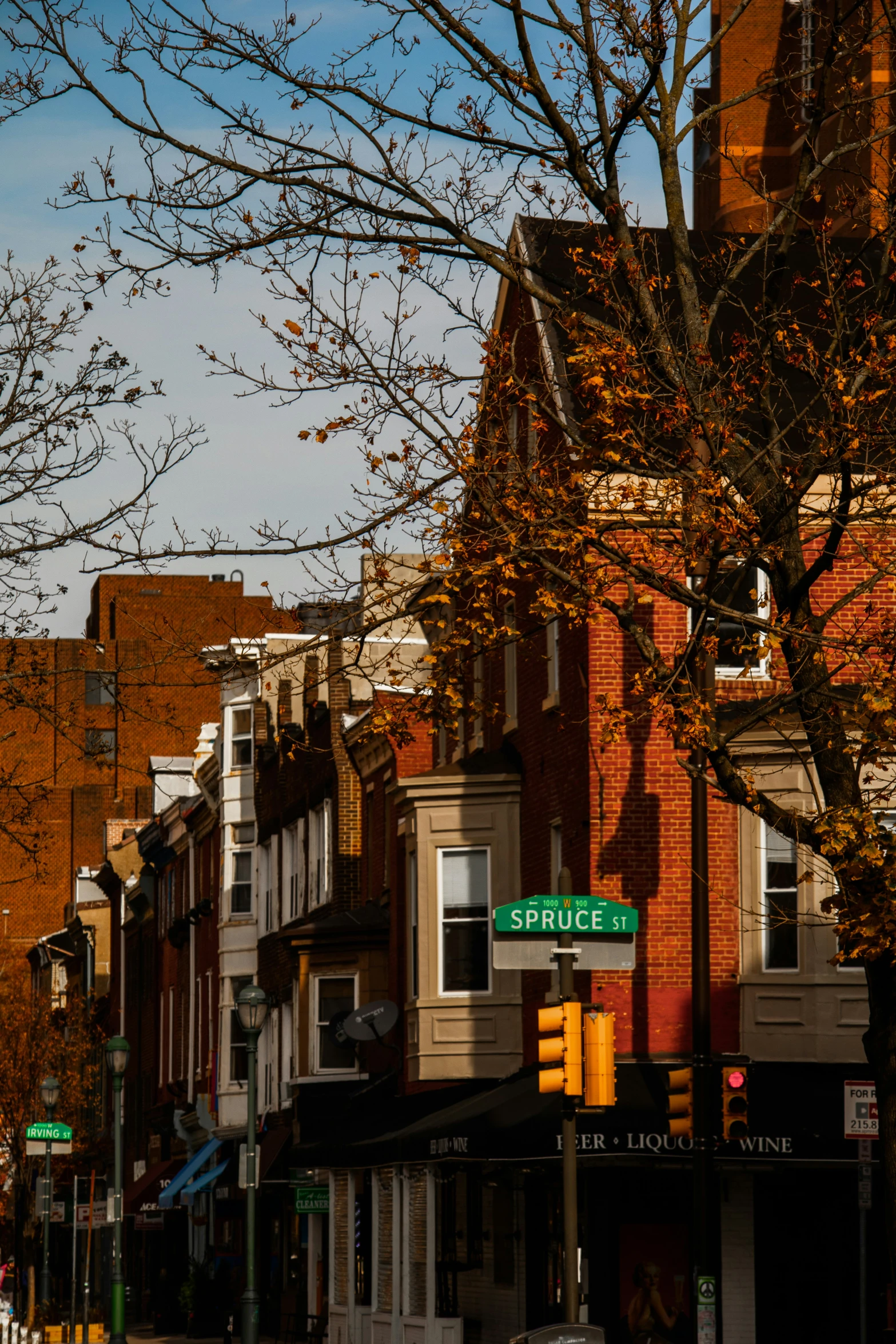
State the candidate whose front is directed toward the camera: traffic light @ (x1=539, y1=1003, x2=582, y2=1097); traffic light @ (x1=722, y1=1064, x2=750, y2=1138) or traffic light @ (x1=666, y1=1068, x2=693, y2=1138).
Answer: traffic light @ (x1=722, y1=1064, x2=750, y2=1138)

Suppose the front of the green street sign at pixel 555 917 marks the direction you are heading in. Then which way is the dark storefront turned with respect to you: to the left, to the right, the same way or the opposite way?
the same way

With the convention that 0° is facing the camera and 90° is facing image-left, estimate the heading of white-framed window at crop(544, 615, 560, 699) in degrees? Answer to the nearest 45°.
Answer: approximately 90°

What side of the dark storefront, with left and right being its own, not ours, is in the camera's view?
front

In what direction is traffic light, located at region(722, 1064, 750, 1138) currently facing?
toward the camera

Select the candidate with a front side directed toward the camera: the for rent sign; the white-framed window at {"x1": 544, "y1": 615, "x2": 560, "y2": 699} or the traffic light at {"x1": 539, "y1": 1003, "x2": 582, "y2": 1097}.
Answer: the for rent sign

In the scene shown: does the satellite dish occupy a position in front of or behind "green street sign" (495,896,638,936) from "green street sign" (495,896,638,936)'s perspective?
behind

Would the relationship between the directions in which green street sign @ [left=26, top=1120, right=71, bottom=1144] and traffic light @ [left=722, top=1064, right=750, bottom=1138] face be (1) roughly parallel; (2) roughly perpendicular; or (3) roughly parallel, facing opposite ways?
roughly parallel

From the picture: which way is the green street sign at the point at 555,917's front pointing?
toward the camera
